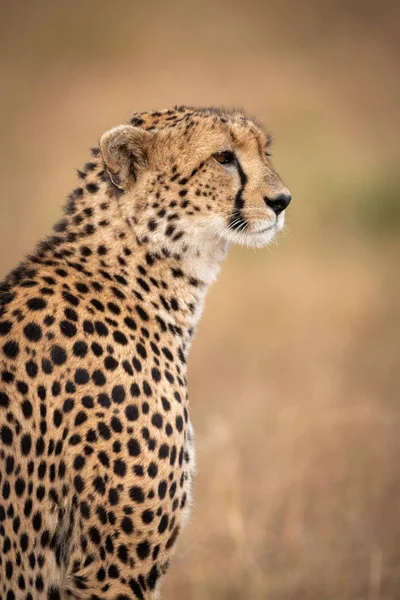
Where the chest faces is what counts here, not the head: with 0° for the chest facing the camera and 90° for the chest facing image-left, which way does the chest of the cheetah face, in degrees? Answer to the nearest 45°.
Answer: approximately 270°
